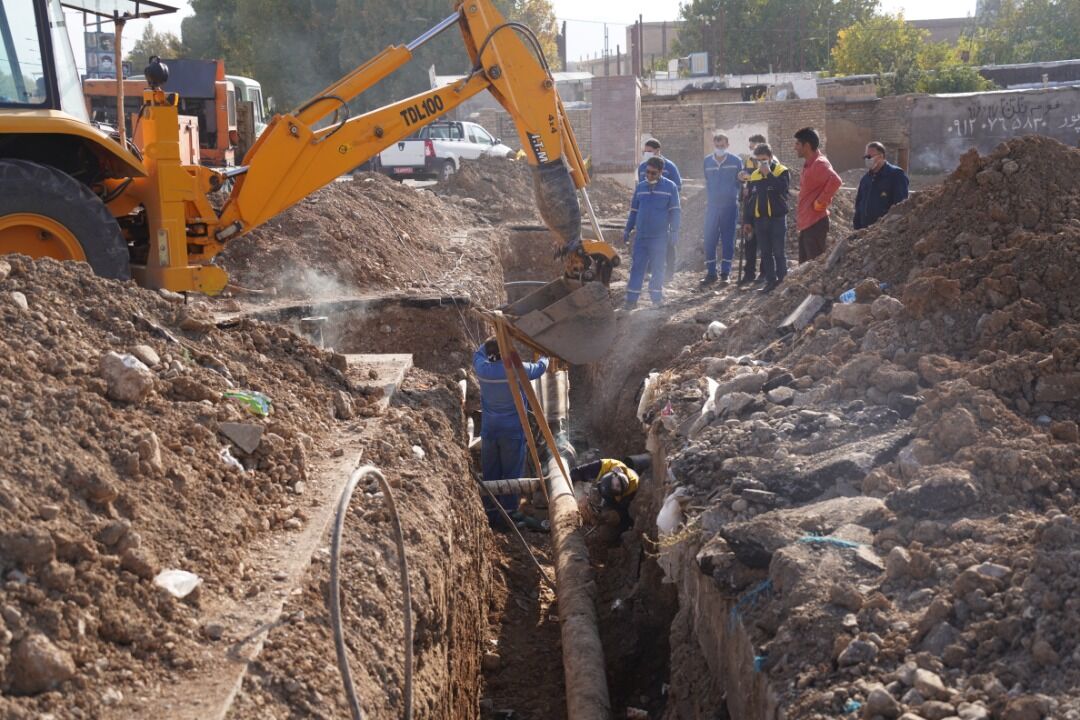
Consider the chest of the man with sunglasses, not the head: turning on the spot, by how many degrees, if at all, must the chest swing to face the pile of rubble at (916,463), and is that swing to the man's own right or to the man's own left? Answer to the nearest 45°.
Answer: approximately 45° to the man's own left

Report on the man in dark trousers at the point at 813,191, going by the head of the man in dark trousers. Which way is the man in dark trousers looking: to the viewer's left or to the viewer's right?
to the viewer's left

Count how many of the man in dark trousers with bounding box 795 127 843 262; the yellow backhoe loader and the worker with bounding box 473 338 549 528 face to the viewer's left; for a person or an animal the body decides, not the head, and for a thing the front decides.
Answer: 2

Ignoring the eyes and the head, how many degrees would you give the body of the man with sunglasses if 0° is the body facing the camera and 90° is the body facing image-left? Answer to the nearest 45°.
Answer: approximately 45°

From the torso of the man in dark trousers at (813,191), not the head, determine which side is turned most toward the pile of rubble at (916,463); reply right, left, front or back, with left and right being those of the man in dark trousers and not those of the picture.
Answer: left

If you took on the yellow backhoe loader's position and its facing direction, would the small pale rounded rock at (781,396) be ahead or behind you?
behind

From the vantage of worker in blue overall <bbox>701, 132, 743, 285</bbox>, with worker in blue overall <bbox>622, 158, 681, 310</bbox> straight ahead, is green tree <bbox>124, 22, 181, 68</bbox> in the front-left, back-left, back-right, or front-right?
back-right

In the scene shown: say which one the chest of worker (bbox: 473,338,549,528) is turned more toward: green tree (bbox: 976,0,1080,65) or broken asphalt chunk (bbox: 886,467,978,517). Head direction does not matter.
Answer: the green tree

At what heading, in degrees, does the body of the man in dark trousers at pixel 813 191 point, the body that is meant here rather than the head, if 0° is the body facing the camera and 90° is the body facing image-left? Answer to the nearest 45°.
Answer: approximately 90°

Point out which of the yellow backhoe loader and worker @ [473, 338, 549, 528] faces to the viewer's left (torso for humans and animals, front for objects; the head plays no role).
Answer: the yellow backhoe loader

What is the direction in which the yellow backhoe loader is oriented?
to the viewer's left

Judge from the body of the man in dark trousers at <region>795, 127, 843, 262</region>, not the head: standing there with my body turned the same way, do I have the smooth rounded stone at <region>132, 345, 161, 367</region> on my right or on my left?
on my left
